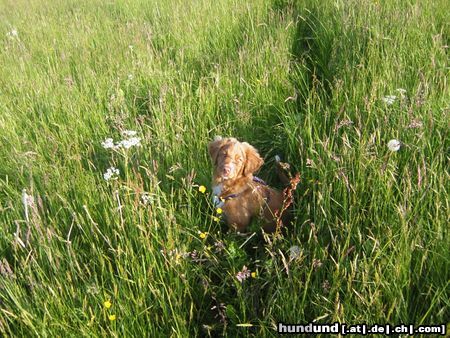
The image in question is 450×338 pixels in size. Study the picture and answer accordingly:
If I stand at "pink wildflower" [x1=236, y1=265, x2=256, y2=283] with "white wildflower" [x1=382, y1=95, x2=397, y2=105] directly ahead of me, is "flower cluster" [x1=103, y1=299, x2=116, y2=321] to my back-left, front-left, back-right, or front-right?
back-left

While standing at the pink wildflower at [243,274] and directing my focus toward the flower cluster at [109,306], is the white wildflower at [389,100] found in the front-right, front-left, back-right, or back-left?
back-right

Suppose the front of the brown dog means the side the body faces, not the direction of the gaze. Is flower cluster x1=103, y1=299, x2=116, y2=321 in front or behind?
in front

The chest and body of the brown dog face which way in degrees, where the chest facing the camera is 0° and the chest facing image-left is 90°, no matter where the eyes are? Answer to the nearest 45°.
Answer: approximately 45°

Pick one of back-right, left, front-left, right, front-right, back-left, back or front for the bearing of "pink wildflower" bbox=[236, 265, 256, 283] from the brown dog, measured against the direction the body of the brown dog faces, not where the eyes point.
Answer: front-left

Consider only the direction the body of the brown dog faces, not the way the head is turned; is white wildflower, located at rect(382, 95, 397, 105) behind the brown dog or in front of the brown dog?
behind
